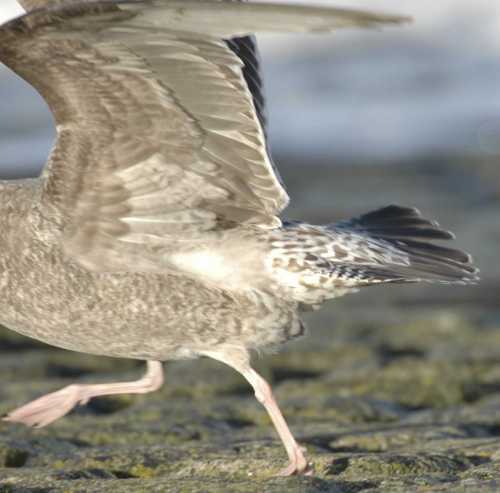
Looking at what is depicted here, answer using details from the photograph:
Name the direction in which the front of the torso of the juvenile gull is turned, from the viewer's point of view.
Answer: to the viewer's left
